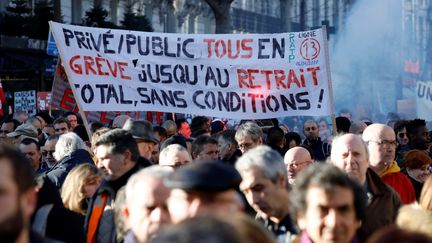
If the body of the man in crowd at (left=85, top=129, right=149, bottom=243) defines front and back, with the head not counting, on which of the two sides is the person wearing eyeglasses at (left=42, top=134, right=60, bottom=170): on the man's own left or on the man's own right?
on the man's own right

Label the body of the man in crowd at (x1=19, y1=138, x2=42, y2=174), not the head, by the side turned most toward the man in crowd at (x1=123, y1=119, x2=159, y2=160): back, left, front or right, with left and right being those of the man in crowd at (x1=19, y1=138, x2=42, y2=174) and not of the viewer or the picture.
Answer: left

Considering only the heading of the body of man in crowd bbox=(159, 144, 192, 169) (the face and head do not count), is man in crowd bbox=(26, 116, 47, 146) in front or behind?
behind

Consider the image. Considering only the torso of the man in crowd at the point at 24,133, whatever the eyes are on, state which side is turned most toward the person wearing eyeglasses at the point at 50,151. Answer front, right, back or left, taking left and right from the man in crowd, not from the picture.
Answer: left

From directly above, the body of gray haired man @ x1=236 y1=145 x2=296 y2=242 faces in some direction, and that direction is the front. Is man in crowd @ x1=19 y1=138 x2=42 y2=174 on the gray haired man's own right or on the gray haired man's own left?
on the gray haired man's own right

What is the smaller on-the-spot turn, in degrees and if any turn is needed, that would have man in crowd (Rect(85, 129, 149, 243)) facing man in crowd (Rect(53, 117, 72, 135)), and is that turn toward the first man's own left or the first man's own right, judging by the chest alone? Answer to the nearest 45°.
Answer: approximately 135° to the first man's own right
